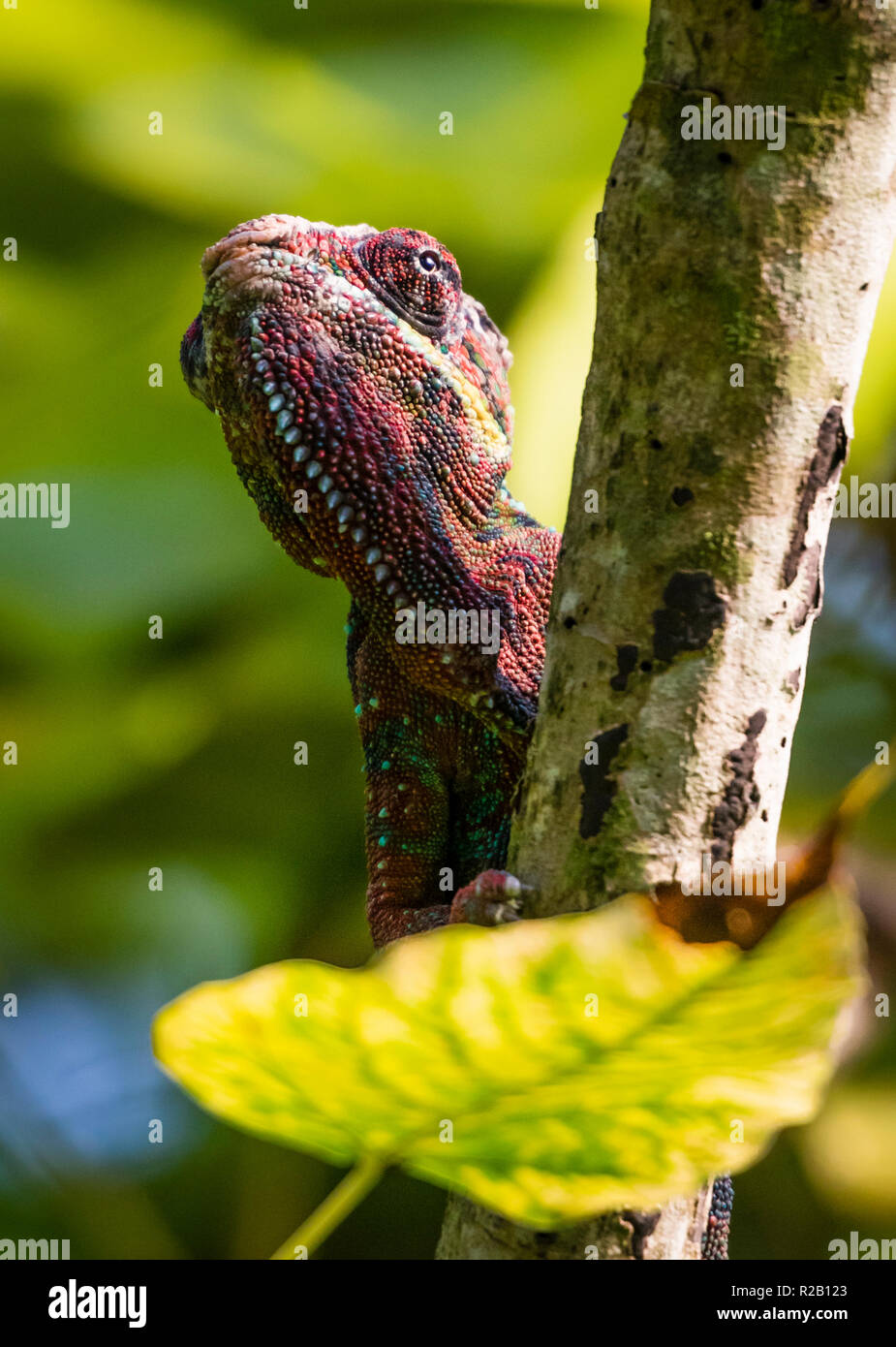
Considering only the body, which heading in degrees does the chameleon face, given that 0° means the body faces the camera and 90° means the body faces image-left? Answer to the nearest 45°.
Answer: approximately 45°

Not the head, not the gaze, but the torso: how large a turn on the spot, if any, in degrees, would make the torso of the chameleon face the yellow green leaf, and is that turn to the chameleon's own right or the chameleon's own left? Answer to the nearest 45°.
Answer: approximately 45° to the chameleon's own left
